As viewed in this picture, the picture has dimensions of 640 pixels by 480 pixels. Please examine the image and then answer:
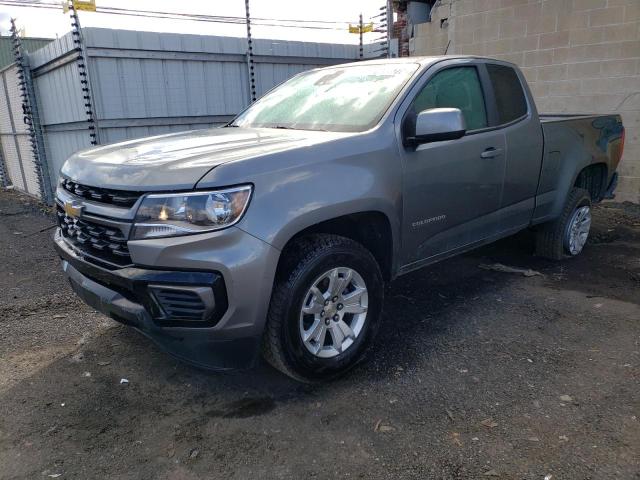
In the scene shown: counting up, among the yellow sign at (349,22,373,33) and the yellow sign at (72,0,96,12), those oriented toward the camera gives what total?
2

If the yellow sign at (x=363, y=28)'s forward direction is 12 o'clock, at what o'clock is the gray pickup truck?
The gray pickup truck is roughly at 12 o'clock from the yellow sign.

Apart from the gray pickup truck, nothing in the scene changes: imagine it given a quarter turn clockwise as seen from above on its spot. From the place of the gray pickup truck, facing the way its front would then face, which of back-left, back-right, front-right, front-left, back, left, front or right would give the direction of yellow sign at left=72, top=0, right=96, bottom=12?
front

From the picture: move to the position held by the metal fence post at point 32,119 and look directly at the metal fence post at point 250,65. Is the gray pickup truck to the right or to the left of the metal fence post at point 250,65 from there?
right

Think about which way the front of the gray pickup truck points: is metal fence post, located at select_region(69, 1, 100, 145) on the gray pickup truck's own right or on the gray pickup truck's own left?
on the gray pickup truck's own right

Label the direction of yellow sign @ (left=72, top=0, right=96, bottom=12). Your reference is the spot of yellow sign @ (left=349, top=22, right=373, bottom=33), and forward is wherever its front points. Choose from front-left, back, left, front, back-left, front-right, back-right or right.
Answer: front-right

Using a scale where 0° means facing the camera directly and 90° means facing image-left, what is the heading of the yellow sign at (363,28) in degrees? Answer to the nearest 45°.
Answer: approximately 0°

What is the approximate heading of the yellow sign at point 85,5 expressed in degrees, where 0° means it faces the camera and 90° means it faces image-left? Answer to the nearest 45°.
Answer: approximately 0°

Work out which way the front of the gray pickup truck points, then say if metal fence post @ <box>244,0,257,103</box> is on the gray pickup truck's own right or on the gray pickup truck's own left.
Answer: on the gray pickup truck's own right

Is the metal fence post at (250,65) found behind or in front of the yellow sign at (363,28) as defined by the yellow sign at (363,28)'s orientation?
in front
